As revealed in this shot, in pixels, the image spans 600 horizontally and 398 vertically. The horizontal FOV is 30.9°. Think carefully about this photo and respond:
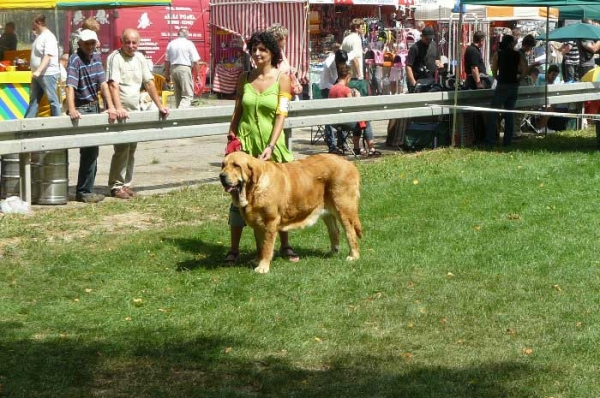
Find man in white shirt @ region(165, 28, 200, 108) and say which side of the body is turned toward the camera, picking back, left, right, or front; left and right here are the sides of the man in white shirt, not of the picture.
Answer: back

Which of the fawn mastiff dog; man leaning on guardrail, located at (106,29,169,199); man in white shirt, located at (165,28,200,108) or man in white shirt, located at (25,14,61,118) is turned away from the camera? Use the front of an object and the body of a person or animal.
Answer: man in white shirt, located at (165,28,200,108)

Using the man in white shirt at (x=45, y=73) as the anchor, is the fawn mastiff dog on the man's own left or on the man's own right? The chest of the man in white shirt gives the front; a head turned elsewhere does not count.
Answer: on the man's own left

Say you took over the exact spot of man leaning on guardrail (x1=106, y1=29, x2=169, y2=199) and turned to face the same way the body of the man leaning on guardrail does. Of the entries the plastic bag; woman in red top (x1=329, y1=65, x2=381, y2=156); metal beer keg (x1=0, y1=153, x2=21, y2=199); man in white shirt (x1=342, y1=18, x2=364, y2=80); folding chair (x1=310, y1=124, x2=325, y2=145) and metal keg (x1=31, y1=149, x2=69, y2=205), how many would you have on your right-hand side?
3

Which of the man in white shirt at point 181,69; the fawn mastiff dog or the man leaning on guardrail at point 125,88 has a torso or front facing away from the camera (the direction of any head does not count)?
the man in white shirt

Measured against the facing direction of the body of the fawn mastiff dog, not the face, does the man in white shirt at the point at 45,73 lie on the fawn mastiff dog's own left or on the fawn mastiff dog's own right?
on the fawn mastiff dog's own right

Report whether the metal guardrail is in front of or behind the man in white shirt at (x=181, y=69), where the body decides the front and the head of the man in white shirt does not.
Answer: behind

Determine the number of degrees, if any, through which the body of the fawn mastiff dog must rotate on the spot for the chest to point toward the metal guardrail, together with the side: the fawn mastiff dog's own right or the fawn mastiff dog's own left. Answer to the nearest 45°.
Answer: approximately 135° to the fawn mastiff dog's own right

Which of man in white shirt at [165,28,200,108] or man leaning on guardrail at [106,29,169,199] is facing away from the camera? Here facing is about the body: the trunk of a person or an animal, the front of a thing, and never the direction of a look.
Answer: the man in white shirt

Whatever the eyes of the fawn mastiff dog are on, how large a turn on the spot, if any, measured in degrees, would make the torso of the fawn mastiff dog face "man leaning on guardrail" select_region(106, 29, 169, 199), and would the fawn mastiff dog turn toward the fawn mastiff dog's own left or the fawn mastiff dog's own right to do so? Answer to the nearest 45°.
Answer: approximately 90° to the fawn mastiff dog's own right

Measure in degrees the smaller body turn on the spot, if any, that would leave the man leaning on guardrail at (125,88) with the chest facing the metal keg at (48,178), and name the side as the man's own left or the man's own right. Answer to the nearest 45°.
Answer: approximately 90° to the man's own right

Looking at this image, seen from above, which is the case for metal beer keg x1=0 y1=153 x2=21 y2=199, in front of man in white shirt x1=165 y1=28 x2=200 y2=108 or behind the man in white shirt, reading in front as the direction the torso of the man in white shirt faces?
behind
